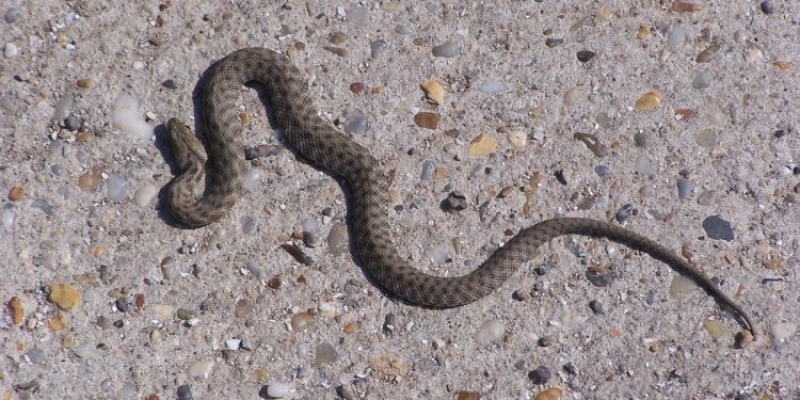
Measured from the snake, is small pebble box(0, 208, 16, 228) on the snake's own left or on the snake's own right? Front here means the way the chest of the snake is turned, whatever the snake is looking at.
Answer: on the snake's own left

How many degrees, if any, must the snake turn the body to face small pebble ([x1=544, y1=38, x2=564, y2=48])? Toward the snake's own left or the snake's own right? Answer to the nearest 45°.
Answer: approximately 90° to the snake's own right

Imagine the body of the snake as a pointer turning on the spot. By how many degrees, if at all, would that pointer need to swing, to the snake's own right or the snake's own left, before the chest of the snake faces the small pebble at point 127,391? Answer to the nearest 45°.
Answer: approximately 90° to the snake's own left

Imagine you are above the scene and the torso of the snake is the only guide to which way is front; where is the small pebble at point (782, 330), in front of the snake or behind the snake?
behind

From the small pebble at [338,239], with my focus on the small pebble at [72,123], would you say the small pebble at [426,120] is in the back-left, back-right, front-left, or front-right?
back-right

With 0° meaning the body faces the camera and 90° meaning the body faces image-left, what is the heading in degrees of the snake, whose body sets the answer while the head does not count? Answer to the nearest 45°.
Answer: approximately 135°

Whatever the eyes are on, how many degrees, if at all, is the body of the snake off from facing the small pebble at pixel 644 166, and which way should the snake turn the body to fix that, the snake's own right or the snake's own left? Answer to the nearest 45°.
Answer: approximately 135° to the snake's own right

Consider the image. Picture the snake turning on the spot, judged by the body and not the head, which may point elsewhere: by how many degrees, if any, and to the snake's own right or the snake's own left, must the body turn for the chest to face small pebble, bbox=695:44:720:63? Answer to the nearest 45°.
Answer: approximately 90° to the snake's own right

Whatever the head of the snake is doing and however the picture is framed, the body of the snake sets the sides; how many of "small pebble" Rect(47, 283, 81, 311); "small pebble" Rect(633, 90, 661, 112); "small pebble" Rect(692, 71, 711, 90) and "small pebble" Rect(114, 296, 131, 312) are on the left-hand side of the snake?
2

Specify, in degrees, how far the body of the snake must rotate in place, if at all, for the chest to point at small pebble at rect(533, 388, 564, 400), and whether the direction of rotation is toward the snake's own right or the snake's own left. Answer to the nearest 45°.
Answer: approximately 180°

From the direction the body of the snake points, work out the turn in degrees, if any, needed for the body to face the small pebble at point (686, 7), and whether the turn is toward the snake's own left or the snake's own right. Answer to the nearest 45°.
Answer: approximately 90° to the snake's own right
